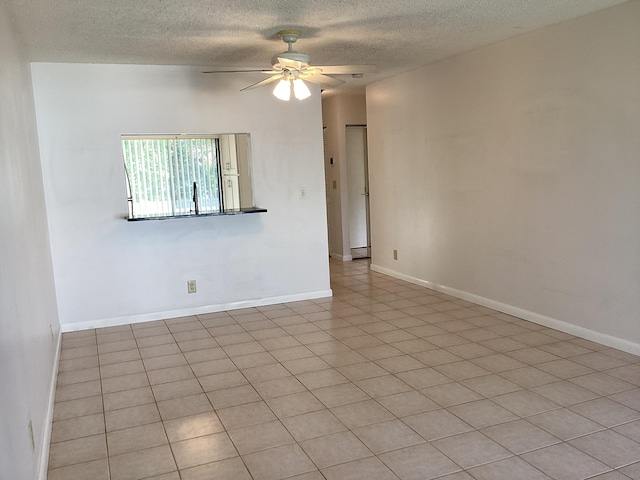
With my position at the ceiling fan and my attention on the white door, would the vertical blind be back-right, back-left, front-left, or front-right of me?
front-left

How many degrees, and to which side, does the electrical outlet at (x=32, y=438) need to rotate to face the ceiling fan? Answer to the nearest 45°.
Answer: approximately 45° to its left

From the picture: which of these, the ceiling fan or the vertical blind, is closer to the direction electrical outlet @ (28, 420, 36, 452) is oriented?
the ceiling fan

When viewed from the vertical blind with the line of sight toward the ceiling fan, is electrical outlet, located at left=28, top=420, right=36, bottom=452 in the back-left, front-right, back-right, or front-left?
front-right

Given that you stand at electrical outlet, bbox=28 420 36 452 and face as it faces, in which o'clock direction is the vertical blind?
The vertical blind is roughly at 10 o'clock from the electrical outlet.

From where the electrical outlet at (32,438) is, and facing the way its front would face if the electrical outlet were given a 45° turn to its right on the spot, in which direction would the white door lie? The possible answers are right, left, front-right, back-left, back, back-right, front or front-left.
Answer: left

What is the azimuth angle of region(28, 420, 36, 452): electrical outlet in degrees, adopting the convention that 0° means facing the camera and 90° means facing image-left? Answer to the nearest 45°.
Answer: approximately 270°
